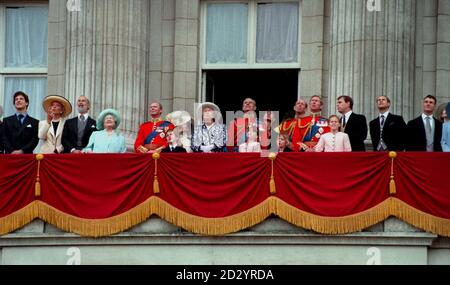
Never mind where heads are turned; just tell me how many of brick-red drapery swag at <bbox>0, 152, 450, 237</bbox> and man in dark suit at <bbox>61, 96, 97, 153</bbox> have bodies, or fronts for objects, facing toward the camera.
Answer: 2

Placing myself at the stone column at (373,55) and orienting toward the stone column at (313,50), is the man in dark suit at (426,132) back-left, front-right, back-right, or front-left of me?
back-left

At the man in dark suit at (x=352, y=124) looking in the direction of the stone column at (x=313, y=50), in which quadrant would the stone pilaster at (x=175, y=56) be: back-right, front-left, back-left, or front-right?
front-left

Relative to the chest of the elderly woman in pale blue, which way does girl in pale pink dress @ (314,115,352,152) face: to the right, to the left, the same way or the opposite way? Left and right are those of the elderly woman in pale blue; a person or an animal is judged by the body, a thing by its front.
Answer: the same way

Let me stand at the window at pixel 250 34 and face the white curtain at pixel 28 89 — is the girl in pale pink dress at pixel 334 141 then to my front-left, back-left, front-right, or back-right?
back-left

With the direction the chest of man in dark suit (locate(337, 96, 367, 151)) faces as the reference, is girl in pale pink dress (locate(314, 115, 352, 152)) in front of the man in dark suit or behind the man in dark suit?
in front

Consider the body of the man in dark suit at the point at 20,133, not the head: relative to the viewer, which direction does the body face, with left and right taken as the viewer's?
facing the viewer

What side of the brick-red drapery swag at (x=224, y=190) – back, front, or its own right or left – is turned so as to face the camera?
front

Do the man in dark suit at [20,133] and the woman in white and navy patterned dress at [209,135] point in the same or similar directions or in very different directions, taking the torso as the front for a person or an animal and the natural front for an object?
same or similar directions

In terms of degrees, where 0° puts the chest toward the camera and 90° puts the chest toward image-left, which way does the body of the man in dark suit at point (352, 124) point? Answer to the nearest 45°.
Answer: approximately 45°

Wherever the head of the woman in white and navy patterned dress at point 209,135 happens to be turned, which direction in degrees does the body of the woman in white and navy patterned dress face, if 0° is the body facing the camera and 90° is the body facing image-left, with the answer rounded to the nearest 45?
approximately 0°

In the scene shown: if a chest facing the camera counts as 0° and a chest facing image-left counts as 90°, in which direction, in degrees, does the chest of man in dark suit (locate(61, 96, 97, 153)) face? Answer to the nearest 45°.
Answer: approximately 0°

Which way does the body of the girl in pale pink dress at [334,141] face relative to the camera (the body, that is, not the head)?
toward the camera
